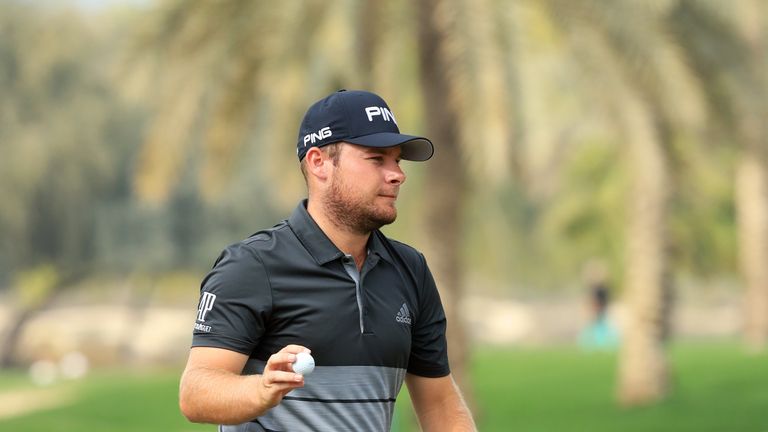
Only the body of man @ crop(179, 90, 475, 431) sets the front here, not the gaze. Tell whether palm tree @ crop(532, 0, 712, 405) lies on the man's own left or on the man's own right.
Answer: on the man's own left

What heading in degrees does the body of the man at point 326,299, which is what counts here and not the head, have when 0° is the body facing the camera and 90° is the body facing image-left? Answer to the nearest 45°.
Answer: approximately 315°

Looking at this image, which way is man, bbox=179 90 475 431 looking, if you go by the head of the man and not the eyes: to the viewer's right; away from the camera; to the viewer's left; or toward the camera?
to the viewer's right

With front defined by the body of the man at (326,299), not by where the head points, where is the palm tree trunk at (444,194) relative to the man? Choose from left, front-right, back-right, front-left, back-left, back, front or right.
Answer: back-left

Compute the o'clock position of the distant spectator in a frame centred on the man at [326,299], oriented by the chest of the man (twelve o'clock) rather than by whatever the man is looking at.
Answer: The distant spectator is roughly at 8 o'clock from the man.

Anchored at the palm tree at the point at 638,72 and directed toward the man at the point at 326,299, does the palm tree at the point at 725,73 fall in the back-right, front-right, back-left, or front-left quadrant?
back-left
